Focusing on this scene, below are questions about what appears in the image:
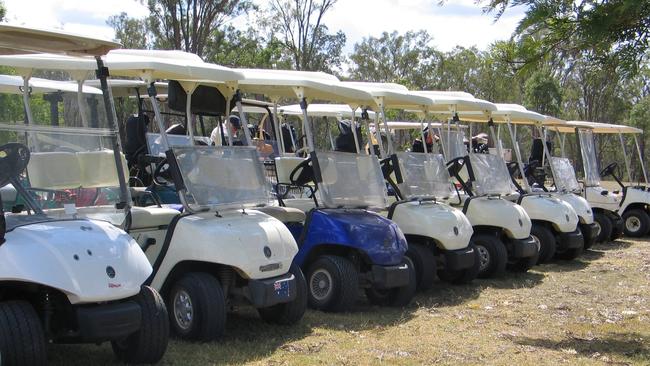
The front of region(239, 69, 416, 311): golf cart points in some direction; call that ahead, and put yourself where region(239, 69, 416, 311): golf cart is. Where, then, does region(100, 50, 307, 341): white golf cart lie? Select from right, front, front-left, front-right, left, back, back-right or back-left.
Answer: right

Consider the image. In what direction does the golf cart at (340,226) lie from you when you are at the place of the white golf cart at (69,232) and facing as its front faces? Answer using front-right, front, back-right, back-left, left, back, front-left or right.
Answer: left

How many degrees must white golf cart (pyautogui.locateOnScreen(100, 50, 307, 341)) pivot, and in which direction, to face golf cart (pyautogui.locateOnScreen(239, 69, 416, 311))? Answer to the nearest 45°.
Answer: approximately 90° to its left

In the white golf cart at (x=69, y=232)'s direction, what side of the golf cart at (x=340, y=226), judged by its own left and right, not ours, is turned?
right

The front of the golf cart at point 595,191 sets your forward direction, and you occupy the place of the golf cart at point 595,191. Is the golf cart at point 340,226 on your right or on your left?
on your right

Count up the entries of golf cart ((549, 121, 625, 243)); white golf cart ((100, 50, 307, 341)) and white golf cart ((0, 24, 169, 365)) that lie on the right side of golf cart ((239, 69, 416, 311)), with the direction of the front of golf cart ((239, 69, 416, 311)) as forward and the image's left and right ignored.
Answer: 2

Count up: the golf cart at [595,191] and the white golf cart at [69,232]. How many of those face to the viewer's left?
0

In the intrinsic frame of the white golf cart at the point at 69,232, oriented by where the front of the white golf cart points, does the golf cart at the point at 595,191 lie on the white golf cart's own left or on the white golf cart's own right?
on the white golf cart's own left

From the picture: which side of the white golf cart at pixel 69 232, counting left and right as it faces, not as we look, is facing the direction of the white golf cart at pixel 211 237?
left

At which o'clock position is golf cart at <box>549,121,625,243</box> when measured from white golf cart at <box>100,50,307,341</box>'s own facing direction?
The golf cart is roughly at 9 o'clock from the white golf cart.

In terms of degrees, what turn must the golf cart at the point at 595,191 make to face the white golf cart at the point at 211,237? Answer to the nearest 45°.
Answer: approximately 45° to its right

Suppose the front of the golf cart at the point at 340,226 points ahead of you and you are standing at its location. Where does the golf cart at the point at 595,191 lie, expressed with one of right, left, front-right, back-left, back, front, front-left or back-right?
left
